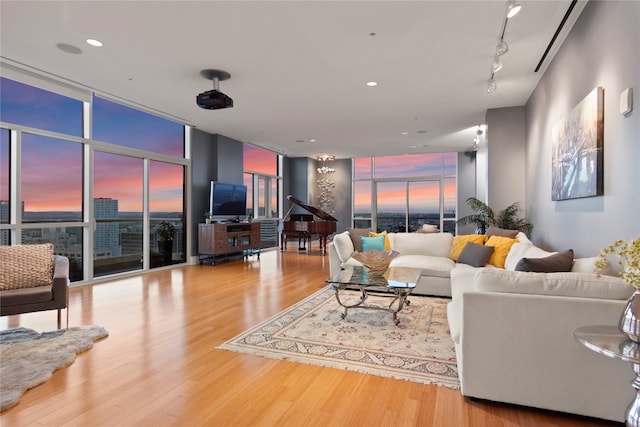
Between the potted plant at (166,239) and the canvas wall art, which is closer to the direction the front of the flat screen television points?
the canvas wall art

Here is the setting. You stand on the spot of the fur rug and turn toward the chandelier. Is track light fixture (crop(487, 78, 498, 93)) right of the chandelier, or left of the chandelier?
right

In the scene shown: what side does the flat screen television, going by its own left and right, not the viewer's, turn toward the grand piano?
left

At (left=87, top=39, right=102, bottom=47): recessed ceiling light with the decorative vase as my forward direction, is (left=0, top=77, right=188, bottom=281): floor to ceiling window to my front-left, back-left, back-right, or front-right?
back-left

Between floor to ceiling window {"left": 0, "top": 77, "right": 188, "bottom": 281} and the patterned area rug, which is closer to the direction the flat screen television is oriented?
the patterned area rug

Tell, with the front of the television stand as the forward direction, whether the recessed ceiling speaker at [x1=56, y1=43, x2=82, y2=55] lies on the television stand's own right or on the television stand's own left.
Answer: on the television stand's own right

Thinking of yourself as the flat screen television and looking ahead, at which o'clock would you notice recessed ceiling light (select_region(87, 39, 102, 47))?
The recessed ceiling light is roughly at 2 o'clock from the flat screen television.
